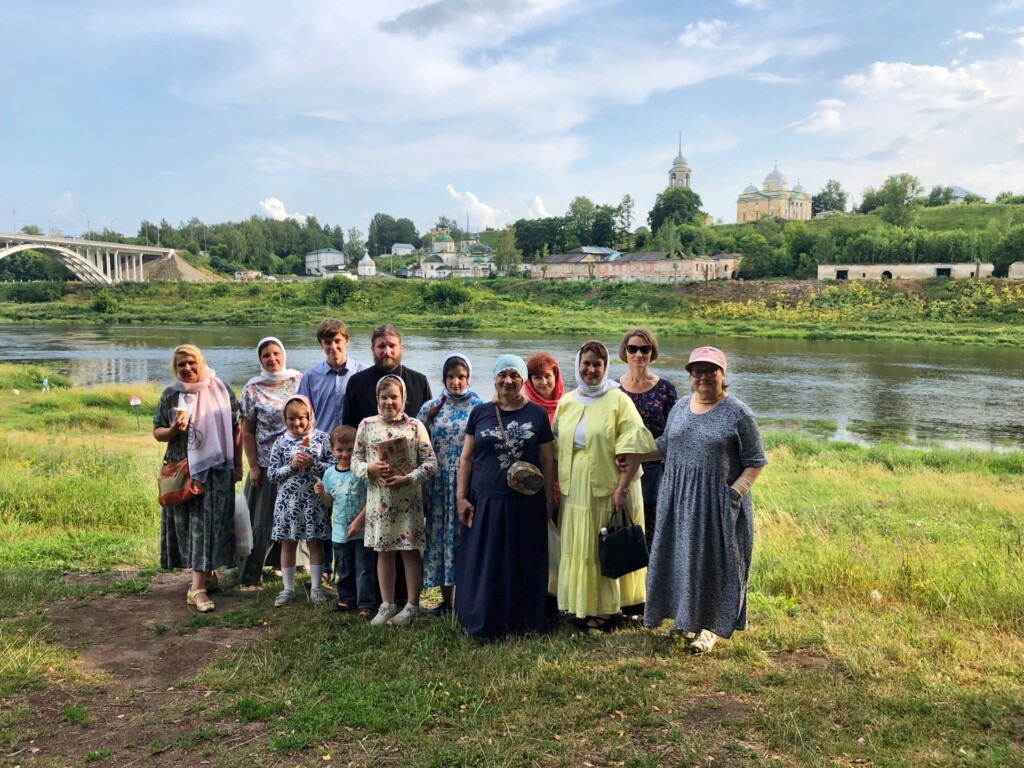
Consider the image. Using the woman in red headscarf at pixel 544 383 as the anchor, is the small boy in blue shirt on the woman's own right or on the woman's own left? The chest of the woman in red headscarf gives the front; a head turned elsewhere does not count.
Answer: on the woman's own right

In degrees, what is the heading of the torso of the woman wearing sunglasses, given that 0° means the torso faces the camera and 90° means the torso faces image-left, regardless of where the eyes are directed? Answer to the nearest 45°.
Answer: approximately 0°

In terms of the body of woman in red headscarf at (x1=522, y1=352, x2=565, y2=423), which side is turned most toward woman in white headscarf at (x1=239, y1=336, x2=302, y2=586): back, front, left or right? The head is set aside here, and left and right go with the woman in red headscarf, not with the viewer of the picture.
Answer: right

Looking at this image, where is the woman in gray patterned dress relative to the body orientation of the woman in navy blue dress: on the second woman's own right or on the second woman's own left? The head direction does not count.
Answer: on the second woman's own left

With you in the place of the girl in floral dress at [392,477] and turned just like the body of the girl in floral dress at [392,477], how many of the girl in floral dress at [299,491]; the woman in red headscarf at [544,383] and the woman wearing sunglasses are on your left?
2
